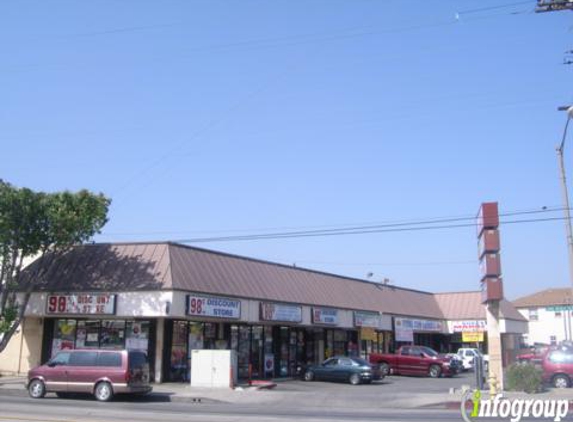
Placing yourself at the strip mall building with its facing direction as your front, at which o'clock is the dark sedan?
The dark sedan is roughly at 10 o'clock from the strip mall building.

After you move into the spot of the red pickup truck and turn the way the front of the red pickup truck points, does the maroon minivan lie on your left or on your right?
on your right

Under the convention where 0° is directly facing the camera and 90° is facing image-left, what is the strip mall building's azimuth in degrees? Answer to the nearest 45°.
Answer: approximately 315°

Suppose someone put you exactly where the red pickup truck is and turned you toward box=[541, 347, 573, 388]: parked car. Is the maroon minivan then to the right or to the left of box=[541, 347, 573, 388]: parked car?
right

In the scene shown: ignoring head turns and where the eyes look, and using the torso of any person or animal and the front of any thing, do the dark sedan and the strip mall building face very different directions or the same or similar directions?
very different directions

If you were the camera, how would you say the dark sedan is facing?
facing away from the viewer and to the left of the viewer

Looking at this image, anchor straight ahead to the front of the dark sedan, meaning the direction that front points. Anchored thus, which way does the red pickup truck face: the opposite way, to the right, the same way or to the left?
the opposite way

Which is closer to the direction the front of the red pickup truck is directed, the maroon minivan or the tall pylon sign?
the tall pylon sign

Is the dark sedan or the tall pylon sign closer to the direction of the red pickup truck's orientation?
the tall pylon sign
